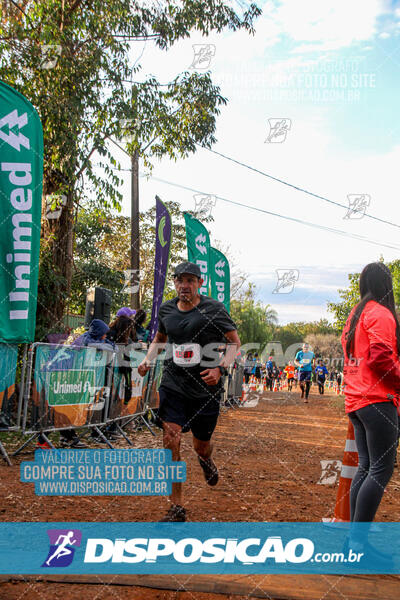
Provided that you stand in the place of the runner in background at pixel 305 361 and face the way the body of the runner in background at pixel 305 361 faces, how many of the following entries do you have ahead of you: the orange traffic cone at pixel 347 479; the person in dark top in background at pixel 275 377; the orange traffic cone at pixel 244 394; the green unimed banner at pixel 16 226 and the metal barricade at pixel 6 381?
3

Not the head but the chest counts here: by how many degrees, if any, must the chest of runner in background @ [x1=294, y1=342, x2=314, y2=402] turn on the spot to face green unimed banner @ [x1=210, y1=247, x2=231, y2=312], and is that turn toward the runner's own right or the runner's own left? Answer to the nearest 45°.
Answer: approximately 45° to the runner's own right

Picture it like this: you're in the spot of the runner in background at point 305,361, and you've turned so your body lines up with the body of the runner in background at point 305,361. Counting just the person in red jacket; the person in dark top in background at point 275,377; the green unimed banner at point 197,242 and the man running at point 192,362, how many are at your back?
1

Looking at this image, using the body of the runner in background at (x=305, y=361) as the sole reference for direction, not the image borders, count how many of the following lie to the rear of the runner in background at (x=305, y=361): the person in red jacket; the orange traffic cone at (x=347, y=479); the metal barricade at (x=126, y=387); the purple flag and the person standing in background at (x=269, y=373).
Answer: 1

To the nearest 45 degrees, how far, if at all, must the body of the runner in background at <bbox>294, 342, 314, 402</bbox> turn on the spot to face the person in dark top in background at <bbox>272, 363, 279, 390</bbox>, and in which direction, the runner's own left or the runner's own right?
approximately 180°

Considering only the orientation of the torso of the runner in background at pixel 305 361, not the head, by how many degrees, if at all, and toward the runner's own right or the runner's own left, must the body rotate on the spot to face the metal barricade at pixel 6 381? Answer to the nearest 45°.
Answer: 0° — they already face it

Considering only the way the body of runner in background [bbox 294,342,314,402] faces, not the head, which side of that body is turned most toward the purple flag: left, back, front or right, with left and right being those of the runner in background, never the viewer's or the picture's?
front

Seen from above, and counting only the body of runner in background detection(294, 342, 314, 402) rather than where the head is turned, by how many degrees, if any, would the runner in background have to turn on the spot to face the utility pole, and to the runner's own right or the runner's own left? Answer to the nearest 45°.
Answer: approximately 90° to the runner's own right

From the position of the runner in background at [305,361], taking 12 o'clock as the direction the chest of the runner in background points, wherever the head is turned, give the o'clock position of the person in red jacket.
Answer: The person in red jacket is roughly at 12 o'clock from the runner in background.

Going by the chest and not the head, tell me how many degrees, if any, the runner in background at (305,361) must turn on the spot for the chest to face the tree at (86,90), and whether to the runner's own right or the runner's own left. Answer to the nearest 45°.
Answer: approximately 45° to the runner's own right

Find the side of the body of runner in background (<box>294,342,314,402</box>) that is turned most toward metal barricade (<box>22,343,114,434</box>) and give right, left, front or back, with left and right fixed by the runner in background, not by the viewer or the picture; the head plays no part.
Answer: front

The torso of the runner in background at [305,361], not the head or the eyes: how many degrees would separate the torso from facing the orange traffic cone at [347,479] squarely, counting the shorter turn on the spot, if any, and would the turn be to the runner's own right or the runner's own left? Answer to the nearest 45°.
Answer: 0° — they already face it

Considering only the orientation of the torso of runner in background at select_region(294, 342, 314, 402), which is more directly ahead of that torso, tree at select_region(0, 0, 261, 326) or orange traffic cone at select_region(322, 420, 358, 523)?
the orange traffic cone

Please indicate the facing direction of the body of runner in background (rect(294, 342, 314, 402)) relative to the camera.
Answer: toward the camera
